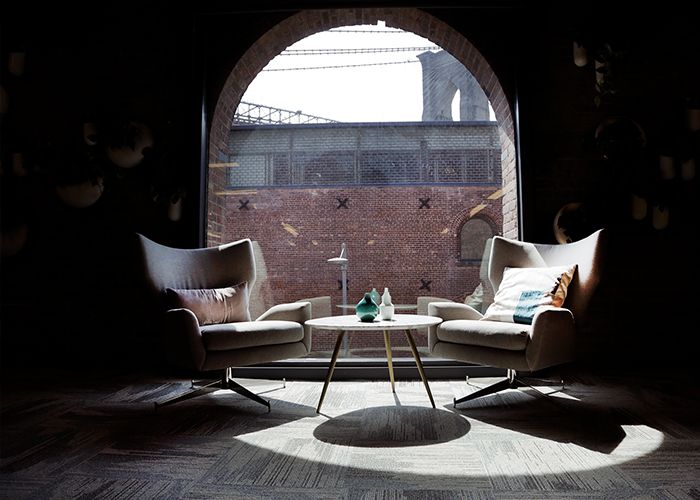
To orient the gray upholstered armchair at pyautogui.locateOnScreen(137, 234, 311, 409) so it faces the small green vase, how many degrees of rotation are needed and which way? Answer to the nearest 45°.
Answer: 0° — it already faces it

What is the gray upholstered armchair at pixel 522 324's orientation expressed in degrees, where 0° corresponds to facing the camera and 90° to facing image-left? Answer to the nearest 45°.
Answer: approximately 45°

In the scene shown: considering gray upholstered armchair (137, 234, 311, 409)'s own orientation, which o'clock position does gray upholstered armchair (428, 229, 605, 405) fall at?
gray upholstered armchair (428, 229, 605, 405) is roughly at 11 o'clock from gray upholstered armchair (137, 234, 311, 409).

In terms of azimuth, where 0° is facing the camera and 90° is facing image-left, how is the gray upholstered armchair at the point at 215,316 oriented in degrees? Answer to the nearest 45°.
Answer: approximately 315°

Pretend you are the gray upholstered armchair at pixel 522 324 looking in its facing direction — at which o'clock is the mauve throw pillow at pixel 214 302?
The mauve throw pillow is roughly at 1 o'clock from the gray upholstered armchair.

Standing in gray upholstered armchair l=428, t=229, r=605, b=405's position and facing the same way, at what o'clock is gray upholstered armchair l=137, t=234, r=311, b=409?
gray upholstered armchair l=137, t=234, r=311, b=409 is roughly at 1 o'clock from gray upholstered armchair l=428, t=229, r=605, b=405.
